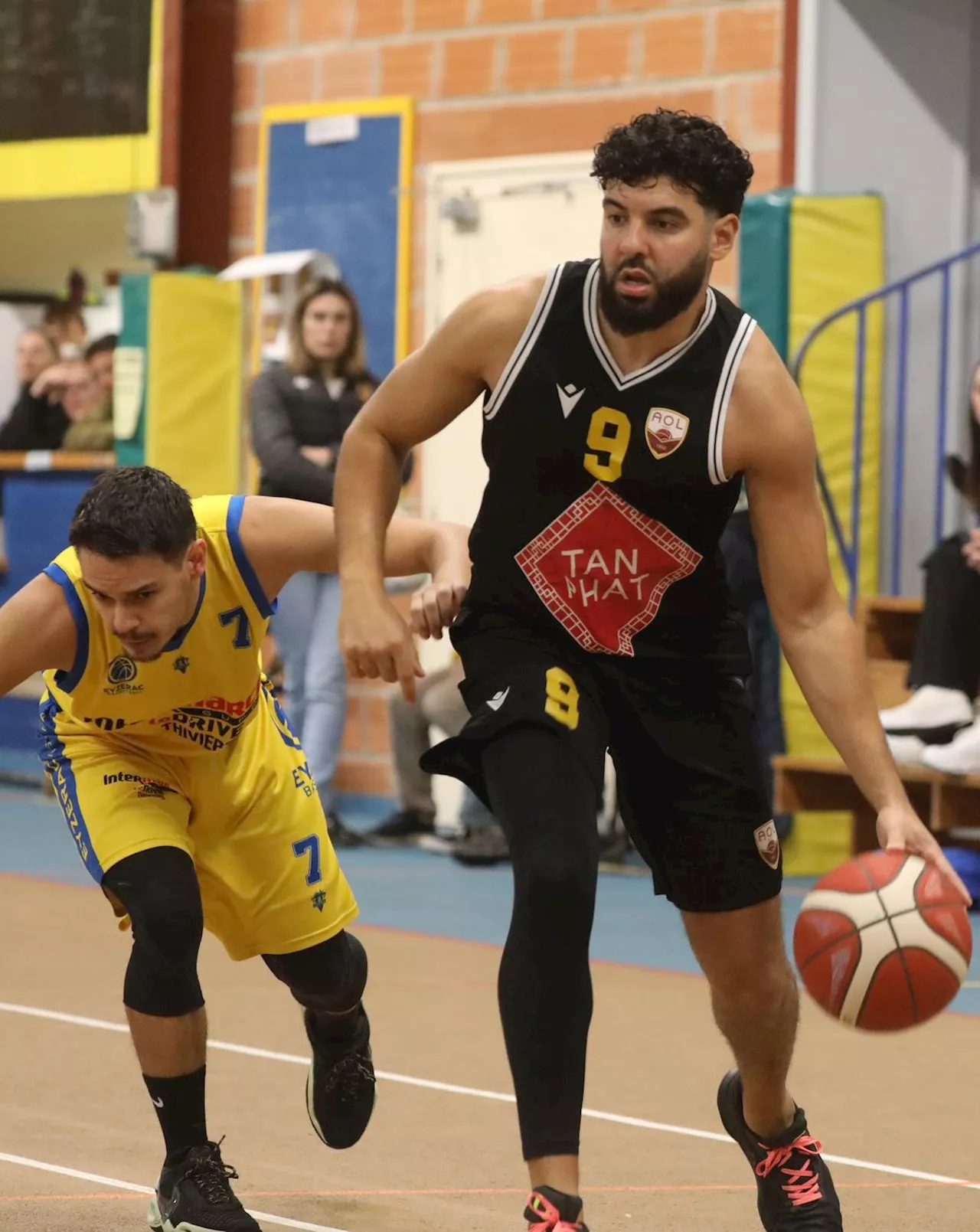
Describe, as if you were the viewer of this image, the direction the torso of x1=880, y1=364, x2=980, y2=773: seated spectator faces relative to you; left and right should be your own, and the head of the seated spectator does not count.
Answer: facing to the left of the viewer

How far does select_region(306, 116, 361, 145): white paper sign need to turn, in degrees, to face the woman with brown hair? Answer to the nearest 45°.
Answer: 0° — it already faces them

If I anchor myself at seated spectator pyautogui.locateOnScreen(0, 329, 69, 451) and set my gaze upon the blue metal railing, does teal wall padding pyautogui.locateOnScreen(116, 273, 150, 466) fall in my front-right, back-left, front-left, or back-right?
front-right

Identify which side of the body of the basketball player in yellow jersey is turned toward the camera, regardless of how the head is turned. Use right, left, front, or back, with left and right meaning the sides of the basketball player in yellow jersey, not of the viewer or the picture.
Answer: front

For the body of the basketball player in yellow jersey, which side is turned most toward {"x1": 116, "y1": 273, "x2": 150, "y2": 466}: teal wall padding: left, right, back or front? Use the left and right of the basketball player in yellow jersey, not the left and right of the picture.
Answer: back
